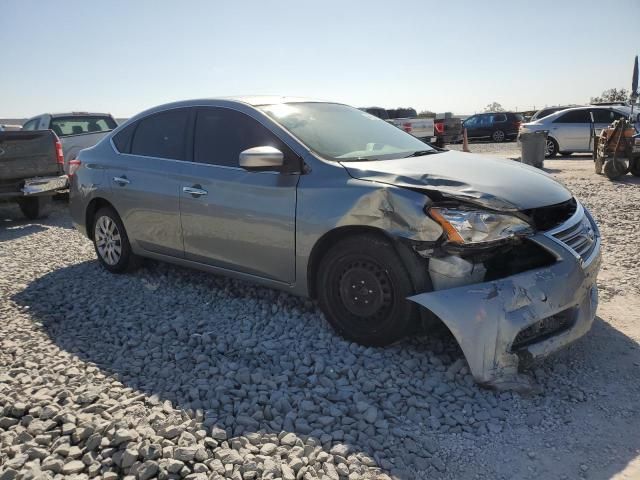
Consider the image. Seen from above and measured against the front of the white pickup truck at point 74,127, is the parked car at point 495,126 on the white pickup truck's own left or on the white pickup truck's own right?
on the white pickup truck's own right

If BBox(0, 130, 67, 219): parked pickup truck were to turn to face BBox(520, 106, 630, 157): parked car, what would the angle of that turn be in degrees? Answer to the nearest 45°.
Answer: approximately 90° to its right

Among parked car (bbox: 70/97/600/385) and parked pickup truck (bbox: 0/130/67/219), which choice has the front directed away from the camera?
parked pickup truck (bbox: 0/130/67/219)

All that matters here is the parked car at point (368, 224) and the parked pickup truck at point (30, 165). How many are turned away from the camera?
1

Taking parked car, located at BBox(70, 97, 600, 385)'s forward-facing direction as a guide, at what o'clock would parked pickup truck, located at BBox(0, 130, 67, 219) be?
parked pickup truck, located at BBox(0, 130, 67, 219) is roughly at 6 o'clock from parked car, located at BBox(70, 97, 600, 385).

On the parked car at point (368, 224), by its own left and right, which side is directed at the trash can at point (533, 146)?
left

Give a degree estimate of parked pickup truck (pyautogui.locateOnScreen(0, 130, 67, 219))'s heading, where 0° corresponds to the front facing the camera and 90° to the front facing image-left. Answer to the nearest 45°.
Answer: approximately 180°

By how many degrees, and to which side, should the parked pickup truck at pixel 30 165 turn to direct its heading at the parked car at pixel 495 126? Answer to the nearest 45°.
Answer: approximately 45° to its right

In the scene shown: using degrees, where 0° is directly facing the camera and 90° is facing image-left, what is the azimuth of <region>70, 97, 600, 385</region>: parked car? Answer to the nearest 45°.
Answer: approximately 315°

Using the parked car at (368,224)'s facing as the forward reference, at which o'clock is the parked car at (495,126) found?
the parked car at (495,126) is roughly at 8 o'clock from the parked car at (368,224).

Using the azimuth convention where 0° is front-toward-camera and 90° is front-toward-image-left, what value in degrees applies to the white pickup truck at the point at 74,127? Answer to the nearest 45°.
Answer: approximately 135°
